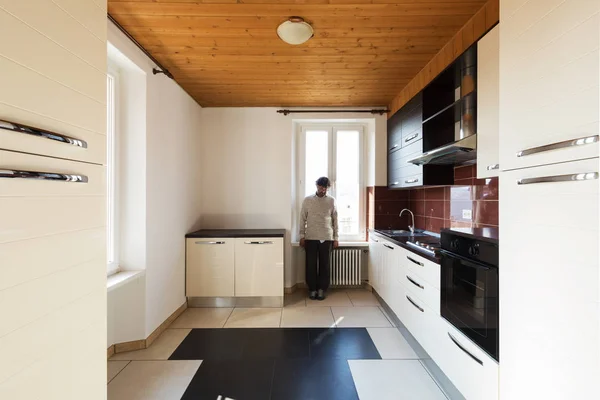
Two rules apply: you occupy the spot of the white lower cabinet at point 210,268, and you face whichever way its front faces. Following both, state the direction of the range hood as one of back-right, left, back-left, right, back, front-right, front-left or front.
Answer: front-left

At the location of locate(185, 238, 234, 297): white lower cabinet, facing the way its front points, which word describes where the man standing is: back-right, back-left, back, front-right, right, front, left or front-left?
left

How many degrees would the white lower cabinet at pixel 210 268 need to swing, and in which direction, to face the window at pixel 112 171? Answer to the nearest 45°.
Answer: approximately 45° to its right

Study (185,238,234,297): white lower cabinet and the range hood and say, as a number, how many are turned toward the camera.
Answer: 1

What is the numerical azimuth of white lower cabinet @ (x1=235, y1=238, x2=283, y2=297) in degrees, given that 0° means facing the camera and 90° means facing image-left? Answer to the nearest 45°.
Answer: approximately 0°

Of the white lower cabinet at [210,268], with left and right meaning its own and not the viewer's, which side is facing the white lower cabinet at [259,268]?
left

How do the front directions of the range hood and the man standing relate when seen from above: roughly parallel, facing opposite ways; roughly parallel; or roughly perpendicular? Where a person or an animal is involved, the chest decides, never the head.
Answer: roughly perpendicular

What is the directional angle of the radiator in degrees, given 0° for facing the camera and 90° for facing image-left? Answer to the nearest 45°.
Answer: approximately 0°

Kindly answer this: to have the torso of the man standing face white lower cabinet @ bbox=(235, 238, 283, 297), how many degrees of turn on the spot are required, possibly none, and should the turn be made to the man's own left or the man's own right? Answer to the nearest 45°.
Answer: approximately 45° to the man's own right

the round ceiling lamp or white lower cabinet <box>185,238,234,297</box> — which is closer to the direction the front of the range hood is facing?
the white lower cabinet

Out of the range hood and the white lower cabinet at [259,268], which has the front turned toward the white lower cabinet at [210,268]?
the range hood

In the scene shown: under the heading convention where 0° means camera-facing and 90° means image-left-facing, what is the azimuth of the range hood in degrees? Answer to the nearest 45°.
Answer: approximately 90°
